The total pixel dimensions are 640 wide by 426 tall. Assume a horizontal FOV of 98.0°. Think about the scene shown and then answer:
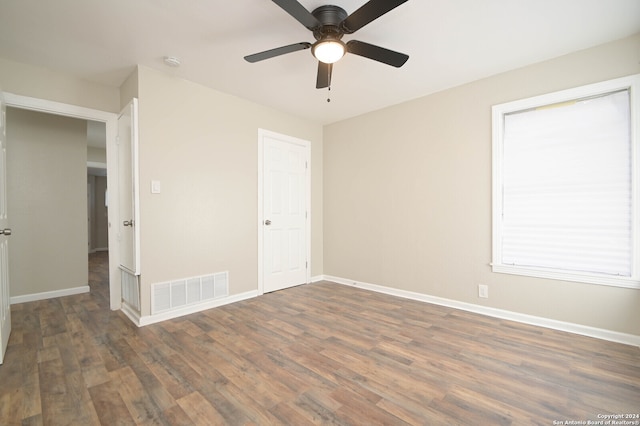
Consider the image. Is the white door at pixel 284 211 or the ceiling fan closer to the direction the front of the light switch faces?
the ceiling fan

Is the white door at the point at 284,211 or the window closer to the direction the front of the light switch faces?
the window

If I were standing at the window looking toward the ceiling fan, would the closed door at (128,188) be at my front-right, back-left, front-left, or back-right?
front-right

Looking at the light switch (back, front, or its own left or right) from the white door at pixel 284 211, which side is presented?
left

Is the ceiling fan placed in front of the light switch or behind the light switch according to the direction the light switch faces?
in front

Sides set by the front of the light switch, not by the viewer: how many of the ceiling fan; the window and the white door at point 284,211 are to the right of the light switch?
0

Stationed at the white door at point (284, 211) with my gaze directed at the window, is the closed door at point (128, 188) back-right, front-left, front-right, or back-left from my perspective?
back-right

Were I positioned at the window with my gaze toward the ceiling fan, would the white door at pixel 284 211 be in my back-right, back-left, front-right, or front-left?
front-right

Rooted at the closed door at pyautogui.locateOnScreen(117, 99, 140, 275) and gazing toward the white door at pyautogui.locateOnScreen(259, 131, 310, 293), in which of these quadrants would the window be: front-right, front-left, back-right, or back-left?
front-right

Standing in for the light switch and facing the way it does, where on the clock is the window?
The window is roughly at 10 o'clock from the light switch.

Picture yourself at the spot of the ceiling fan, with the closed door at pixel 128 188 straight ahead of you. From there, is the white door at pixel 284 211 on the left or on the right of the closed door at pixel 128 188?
right

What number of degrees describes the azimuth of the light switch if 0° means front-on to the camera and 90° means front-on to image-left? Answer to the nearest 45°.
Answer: approximately 0°
